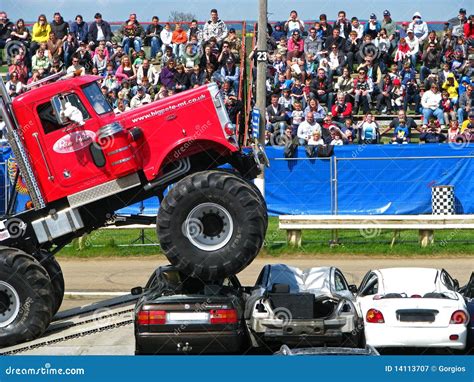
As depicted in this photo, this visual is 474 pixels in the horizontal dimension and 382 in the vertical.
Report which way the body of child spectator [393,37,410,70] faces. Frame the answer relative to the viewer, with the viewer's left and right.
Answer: facing the viewer and to the left of the viewer

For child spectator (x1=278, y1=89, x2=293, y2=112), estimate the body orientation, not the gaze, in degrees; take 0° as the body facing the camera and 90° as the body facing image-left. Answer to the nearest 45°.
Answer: approximately 0°

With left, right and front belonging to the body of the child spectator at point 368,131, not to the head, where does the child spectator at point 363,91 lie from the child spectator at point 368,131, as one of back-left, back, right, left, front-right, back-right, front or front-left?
back

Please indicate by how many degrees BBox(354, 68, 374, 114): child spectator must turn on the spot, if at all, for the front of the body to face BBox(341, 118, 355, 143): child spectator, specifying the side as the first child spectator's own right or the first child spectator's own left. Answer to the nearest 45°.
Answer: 0° — they already face them

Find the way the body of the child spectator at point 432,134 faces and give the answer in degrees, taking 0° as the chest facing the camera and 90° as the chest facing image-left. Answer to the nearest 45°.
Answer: approximately 0°

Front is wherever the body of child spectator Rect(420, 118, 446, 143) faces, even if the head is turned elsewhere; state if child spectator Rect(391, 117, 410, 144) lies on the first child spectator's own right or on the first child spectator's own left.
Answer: on the first child spectator's own right

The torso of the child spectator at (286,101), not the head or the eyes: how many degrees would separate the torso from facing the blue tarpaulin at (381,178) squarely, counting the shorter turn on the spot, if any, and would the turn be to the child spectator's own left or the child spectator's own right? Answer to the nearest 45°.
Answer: approximately 45° to the child spectator's own left

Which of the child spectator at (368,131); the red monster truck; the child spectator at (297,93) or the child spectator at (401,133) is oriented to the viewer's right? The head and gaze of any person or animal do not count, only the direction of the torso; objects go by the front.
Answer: the red monster truck

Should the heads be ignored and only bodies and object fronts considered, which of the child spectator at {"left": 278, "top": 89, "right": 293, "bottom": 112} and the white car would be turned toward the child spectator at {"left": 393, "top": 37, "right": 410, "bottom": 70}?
the white car

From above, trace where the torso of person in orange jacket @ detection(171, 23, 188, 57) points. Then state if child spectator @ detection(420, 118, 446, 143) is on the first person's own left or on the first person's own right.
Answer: on the first person's own left

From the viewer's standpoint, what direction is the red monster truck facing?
to the viewer's right

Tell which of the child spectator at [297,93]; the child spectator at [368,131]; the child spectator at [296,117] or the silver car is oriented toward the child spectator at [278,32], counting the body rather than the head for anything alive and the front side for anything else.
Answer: the silver car
